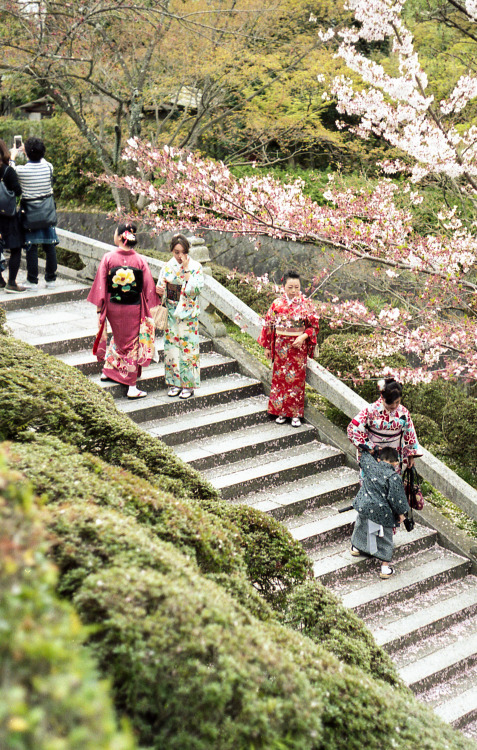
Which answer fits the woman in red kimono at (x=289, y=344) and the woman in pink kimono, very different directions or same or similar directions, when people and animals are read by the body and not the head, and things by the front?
very different directions

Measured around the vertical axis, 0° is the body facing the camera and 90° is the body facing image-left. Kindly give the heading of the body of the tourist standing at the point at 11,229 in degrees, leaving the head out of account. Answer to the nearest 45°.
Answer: approximately 225°

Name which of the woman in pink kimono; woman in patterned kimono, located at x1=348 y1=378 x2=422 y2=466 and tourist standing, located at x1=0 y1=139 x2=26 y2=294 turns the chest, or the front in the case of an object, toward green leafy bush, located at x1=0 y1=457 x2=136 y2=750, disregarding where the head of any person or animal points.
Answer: the woman in patterned kimono

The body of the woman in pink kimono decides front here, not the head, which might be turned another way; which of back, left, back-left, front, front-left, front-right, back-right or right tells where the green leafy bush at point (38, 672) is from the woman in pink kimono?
back

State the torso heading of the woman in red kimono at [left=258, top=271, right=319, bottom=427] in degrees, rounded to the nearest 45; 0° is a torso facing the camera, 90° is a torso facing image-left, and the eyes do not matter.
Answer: approximately 0°

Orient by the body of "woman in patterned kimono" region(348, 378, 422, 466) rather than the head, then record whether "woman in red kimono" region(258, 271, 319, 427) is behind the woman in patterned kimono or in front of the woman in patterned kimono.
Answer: behind

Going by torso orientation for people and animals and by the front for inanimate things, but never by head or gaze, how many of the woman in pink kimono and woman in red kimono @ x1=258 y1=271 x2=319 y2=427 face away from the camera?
1

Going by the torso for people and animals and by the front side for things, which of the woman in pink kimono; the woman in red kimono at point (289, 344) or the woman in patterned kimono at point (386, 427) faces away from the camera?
the woman in pink kimono

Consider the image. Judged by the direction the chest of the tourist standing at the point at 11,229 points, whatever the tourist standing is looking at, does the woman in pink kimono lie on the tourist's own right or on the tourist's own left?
on the tourist's own right

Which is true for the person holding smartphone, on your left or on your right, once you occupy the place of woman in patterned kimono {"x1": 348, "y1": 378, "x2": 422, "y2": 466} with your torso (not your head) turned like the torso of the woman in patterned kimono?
on your right

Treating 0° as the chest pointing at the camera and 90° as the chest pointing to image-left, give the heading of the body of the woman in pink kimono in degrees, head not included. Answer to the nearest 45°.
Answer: approximately 180°
